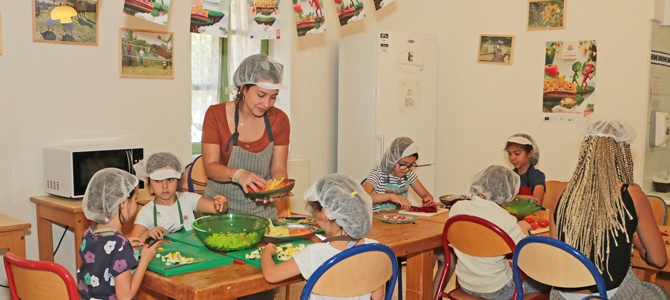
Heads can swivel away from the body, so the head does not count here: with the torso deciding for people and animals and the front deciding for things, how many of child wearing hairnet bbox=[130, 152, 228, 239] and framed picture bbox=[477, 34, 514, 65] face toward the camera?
2

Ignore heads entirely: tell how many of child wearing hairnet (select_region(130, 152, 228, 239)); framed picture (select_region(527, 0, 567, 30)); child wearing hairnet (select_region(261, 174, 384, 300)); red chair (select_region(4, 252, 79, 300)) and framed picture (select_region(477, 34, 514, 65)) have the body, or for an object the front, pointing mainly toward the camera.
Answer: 3

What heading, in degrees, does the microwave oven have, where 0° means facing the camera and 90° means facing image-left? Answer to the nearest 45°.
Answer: approximately 315°

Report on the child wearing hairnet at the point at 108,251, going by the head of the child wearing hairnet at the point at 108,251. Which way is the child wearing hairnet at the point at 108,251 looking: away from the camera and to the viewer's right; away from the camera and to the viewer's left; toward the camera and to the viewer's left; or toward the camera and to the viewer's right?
away from the camera and to the viewer's right

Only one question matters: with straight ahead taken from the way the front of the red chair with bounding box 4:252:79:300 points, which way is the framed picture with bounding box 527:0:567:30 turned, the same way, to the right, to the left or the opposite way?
the opposite way

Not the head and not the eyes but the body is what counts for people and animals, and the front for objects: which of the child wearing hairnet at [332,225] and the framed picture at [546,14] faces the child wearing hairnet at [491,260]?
the framed picture

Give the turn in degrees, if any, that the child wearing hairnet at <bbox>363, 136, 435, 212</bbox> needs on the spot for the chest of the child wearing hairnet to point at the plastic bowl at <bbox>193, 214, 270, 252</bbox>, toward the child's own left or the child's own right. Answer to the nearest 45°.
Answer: approximately 90° to the child's own right

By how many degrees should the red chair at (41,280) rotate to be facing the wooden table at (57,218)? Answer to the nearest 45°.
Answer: approximately 45° to its left

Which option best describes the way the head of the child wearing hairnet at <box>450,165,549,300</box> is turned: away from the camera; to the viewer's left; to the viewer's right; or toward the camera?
away from the camera

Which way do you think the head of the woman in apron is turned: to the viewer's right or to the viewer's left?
to the viewer's right

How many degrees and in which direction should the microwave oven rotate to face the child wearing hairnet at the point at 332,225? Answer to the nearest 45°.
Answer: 0° — it already faces them

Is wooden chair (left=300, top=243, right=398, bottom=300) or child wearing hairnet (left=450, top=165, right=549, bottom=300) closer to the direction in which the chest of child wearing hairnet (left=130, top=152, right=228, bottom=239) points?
the wooden chair
